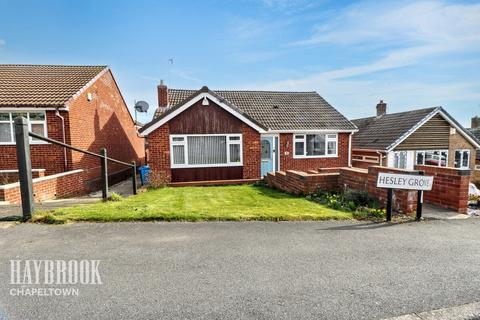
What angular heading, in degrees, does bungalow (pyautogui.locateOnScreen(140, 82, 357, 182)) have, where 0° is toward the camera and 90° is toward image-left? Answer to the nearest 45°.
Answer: approximately 0°

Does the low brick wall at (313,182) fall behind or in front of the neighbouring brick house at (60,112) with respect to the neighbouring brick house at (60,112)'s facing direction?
in front

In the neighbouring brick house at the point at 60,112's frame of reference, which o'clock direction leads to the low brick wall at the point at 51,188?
The low brick wall is roughly at 12 o'clock from the neighbouring brick house.

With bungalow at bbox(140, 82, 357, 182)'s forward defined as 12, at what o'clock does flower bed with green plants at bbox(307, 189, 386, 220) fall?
The flower bed with green plants is roughly at 11 o'clock from the bungalow.

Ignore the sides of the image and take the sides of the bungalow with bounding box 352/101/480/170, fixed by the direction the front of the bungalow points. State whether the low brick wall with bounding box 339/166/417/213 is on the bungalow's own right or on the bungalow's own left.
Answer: on the bungalow's own right

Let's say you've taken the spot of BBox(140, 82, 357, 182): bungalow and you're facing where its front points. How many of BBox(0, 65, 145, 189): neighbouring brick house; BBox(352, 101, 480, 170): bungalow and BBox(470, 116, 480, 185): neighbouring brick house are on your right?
1

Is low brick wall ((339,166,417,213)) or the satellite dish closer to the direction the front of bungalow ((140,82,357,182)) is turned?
the low brick wall

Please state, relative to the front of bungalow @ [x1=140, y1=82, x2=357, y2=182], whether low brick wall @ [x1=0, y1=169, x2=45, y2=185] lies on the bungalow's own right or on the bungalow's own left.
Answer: on the bungalow's own right

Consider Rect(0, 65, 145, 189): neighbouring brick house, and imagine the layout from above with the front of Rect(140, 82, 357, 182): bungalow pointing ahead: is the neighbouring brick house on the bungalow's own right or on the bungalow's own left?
on the bungalow's own right

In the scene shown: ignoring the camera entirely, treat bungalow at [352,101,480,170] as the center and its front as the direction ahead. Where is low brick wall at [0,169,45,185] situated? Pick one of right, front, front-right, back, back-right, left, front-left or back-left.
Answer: right

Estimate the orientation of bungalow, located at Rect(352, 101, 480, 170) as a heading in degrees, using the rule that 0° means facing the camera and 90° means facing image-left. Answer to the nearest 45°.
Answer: approximately 315°
